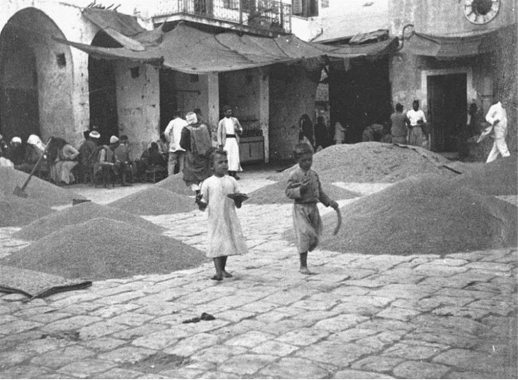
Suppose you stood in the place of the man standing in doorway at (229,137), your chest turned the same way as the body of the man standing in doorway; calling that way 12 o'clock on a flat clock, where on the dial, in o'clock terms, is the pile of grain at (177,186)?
The pile of grain is roughly at 1 o'clock from the man standing in doorway.

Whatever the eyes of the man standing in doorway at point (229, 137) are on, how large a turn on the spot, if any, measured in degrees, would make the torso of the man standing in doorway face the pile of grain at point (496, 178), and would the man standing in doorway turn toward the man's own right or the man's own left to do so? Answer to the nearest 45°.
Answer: approximately 45° to the man's own left

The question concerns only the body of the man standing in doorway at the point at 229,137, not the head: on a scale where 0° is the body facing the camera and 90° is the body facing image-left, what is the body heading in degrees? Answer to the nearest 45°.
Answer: approximately 0°

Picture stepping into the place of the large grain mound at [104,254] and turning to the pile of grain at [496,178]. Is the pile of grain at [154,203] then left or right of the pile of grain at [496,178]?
left

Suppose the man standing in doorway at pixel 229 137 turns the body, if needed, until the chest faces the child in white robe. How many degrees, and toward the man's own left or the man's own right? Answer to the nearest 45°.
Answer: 0° — they already face them

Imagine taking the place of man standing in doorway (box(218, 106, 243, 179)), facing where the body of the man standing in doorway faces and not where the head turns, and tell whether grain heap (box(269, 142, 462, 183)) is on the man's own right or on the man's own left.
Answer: on the man's own left
